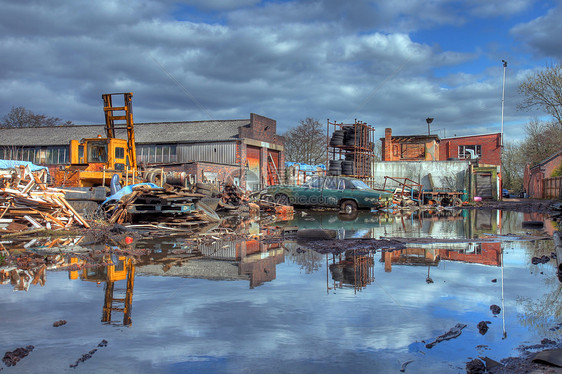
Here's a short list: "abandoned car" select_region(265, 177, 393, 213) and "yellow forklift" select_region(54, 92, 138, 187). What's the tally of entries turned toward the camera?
0

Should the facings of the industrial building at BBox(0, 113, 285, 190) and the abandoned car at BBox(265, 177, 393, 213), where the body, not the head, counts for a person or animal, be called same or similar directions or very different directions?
very different directions

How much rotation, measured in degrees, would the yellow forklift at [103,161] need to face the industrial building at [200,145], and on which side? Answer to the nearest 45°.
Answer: approximately 45° to its left

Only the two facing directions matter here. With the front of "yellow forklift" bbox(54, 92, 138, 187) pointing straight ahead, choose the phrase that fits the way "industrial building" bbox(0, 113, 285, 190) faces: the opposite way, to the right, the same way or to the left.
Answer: to the right

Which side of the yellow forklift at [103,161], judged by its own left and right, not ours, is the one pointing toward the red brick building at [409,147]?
front

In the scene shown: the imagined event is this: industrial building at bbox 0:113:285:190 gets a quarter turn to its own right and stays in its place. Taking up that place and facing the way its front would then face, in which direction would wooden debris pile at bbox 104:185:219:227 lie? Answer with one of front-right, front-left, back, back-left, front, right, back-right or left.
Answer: front-left

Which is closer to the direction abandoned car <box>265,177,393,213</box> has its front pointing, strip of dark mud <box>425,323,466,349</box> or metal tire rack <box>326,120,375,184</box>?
the metal tire rack

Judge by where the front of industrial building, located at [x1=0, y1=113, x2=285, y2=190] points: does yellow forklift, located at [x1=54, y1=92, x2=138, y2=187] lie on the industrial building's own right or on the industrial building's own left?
on the industrial building's own right

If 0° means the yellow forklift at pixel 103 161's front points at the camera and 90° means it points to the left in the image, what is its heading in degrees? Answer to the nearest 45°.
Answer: approximately 225°

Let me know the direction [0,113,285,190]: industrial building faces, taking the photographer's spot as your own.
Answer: facing the viewer and to the right of the viewer

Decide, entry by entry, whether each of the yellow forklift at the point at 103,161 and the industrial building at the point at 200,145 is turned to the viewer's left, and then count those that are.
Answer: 0

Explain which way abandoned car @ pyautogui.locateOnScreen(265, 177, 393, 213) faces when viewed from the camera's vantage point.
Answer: facing away from the viewer and to the left of the viewer

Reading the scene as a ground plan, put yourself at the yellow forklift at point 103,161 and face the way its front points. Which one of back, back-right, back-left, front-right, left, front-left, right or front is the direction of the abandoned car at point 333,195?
front-right

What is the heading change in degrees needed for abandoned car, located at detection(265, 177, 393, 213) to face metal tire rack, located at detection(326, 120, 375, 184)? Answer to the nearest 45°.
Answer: approximately 45° to its right

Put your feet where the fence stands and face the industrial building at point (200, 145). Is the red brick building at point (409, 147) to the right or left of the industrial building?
right
